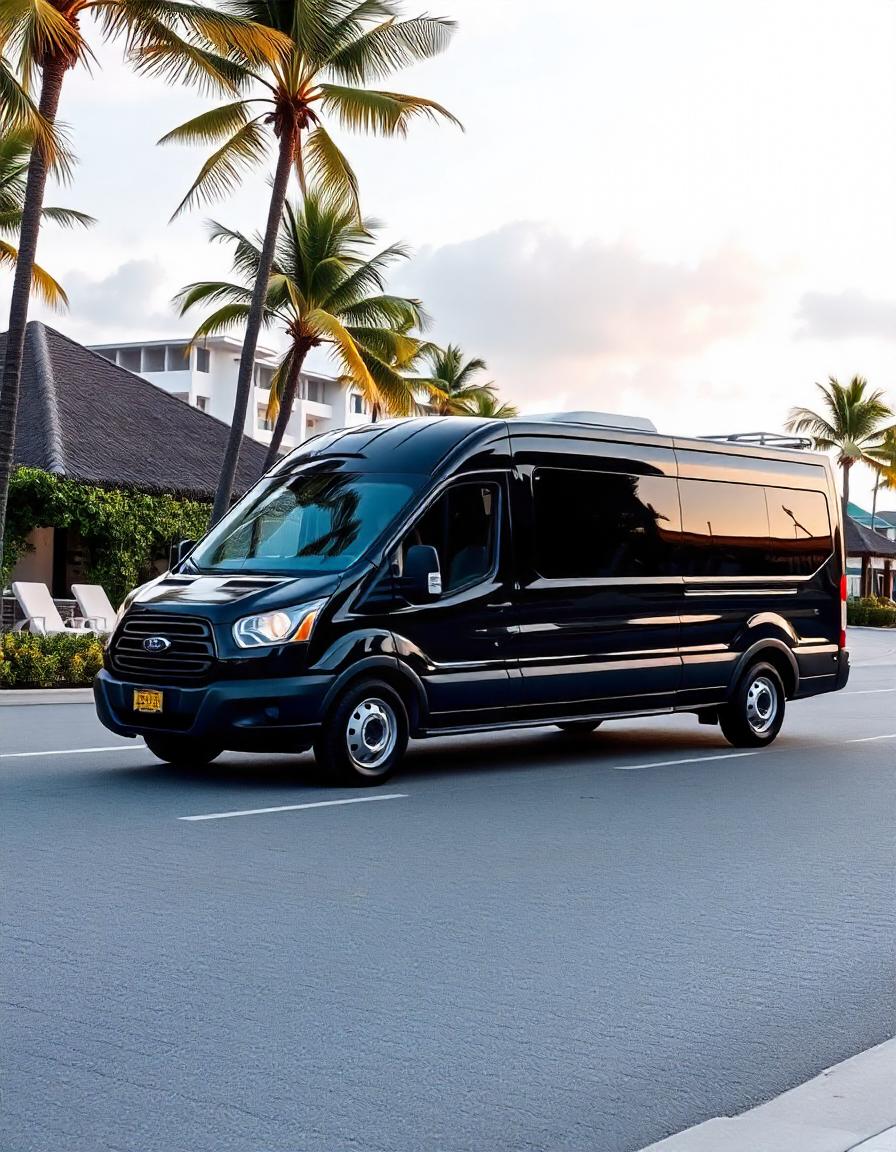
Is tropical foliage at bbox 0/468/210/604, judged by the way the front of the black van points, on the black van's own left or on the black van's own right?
on the black van's own right

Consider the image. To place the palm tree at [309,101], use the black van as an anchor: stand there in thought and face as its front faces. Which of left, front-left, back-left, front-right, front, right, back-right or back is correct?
back-right

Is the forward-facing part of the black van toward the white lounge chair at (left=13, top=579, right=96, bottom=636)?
no

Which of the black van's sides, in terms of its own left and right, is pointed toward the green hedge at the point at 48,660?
right

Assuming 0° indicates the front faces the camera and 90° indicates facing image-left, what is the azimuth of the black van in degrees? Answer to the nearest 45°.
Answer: approximately 45°

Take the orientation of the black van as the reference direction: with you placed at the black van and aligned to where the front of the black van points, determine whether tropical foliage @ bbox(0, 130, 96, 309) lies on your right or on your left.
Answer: on your right

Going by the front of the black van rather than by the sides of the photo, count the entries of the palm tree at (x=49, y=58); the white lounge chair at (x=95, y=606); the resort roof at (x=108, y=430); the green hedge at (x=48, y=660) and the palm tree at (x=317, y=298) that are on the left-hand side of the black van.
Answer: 0

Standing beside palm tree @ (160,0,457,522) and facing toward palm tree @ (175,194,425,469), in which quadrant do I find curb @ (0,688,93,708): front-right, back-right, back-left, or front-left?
back-left

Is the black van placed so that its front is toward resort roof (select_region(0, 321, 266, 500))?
no

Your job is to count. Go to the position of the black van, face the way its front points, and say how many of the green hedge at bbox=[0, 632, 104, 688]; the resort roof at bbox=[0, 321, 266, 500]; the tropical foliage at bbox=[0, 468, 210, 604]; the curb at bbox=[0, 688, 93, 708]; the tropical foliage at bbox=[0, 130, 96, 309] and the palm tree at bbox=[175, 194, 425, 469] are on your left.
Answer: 0

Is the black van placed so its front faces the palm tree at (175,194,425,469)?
no

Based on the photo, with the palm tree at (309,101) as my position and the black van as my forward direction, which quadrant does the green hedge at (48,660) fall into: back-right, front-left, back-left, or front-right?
front-right

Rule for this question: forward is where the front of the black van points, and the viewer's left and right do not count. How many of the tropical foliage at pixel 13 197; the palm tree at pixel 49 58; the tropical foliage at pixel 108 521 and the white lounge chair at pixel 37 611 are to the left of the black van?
0

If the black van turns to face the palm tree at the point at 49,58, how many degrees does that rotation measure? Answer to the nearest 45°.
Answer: approximately 90° to its right

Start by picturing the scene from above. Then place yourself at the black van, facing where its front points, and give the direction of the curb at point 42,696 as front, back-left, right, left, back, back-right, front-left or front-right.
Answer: right

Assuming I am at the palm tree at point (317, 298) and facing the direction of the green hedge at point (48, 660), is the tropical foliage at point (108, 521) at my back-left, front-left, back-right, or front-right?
front-right
